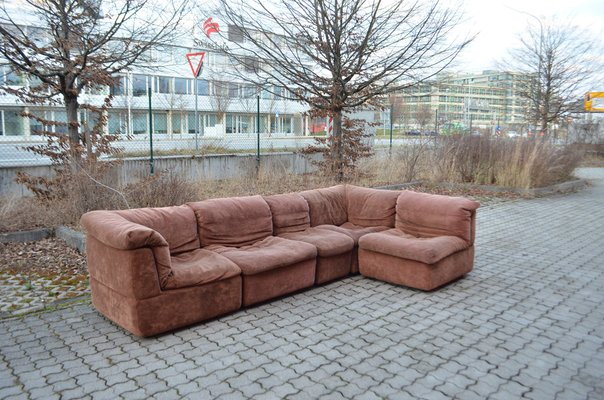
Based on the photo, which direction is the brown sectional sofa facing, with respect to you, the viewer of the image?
facing the viewer and to the right of the viewer

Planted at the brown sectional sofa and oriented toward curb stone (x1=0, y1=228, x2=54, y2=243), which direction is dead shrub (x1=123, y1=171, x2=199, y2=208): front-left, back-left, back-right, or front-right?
front-right

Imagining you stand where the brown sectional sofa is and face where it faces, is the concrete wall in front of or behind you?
behind

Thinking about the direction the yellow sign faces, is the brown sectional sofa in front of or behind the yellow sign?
in front

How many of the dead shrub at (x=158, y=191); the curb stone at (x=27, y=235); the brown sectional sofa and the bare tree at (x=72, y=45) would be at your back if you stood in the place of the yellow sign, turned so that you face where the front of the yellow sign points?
0

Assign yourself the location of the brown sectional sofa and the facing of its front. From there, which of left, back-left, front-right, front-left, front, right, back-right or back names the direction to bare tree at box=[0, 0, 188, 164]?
back

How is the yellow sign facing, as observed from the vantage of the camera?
facing the viewer

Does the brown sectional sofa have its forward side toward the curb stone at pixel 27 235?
no

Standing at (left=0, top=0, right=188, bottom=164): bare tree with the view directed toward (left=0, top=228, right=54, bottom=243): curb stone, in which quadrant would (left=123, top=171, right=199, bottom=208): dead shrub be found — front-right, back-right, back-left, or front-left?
front-left

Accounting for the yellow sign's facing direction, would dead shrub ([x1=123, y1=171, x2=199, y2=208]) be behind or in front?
in front

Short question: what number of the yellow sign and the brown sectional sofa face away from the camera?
0

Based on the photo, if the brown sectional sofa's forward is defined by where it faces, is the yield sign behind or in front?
behind
